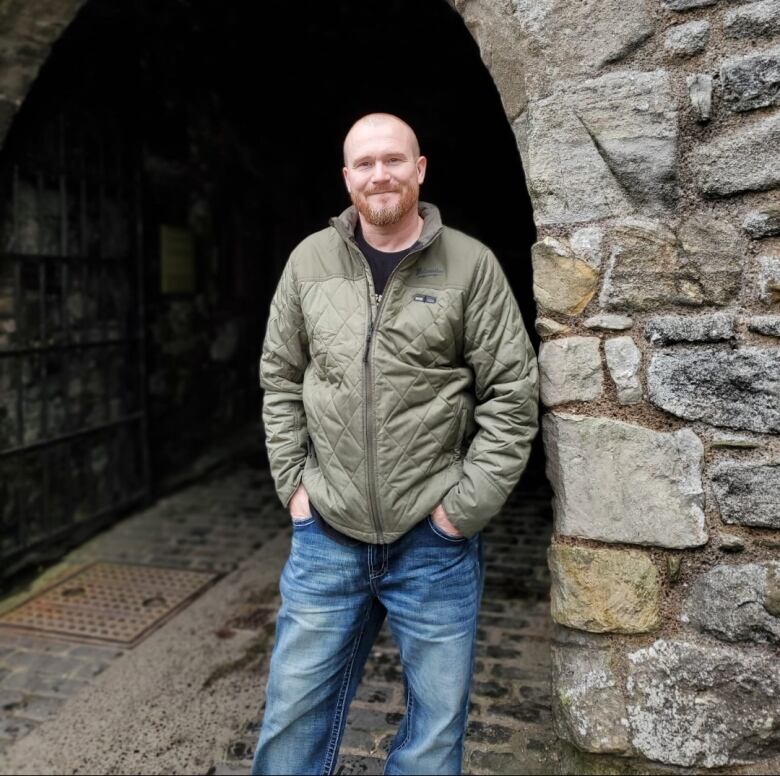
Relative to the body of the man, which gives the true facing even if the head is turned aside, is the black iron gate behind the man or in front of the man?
behind

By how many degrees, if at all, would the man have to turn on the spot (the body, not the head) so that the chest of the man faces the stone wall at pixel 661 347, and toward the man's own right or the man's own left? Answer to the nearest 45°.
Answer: approximately 90° to the man's own left

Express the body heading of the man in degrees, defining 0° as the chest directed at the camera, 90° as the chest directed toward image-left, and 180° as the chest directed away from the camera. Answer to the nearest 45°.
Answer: approximately 0°

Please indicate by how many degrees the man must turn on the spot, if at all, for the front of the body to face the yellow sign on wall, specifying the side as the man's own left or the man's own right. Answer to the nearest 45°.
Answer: approximately 135° to the man's own right

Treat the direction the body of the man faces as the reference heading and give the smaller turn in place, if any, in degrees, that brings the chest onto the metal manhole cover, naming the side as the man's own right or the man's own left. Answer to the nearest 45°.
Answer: approximately 135° to the man's own right

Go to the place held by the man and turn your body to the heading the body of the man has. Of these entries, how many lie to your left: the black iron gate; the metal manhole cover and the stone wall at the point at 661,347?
1
